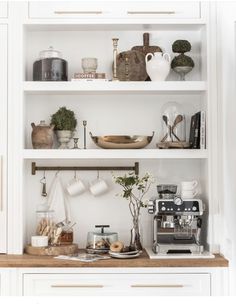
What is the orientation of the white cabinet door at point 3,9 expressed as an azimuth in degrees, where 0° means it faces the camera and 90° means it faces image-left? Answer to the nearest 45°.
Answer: approximately 0°

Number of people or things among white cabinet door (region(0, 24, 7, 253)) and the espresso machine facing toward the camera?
2

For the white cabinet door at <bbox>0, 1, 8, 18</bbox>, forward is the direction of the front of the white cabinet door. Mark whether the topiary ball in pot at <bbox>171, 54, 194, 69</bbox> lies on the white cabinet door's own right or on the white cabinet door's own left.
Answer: on the white cabinet door's own left

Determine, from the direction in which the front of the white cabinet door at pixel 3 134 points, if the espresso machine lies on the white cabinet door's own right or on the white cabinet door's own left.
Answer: on the white cabinet door's own left
